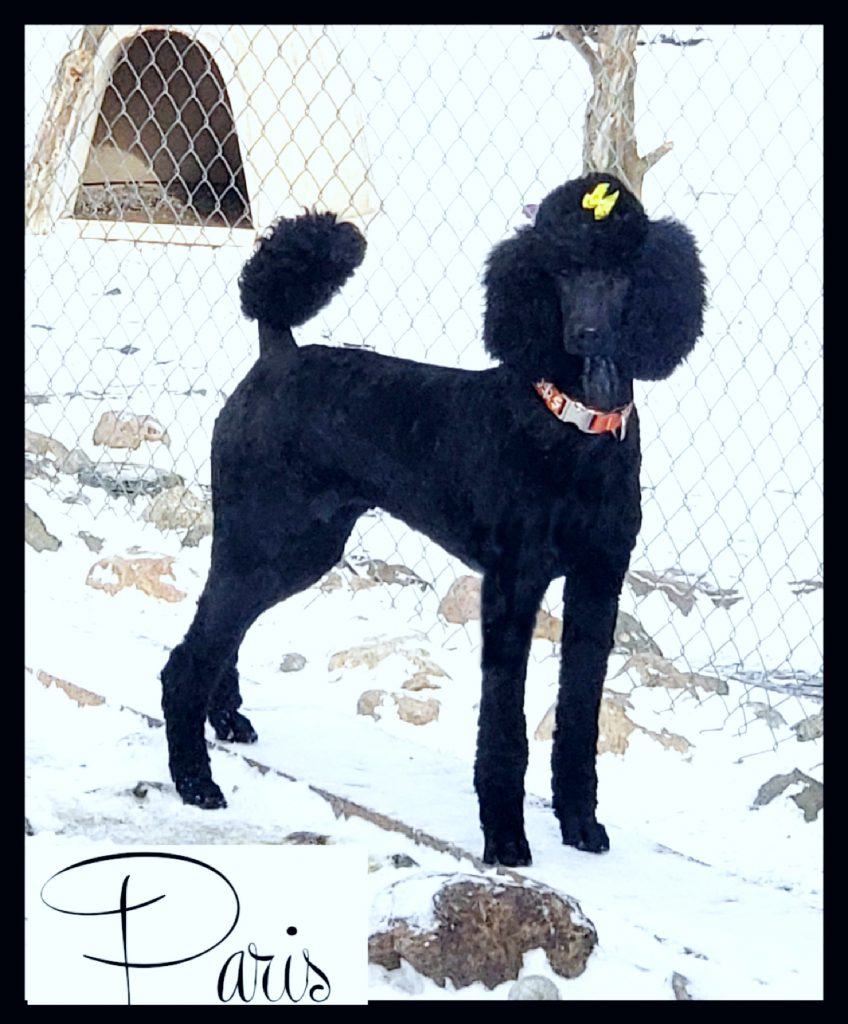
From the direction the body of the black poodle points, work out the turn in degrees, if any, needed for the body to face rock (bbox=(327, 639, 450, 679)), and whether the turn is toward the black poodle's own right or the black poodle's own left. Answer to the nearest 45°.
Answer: approximately 135° to the black poodle's own left

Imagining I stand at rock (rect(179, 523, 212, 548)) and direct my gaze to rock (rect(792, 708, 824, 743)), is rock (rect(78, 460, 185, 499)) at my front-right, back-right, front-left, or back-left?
back-left

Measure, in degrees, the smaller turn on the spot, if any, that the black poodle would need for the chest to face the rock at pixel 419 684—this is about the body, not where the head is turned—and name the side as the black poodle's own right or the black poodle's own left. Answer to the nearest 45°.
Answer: approximately 135° to the black poodle's own left

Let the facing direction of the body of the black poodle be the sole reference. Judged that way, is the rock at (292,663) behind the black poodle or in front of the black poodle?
behind

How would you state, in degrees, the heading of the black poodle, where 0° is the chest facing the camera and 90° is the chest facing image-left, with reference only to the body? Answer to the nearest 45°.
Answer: approximately 315°

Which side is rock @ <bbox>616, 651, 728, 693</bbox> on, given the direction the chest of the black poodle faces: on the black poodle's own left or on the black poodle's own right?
on the black poodle's own left
